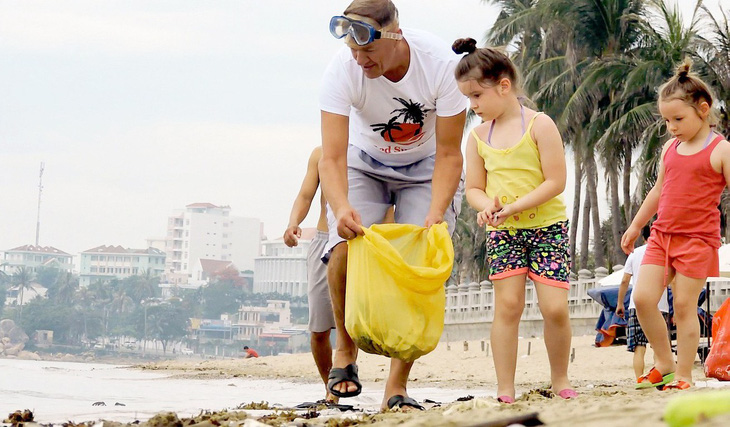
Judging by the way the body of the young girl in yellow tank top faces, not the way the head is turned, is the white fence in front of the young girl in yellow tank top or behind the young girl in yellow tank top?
behind

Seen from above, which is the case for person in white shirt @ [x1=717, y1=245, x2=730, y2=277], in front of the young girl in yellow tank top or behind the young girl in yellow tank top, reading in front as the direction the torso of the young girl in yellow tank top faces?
behind

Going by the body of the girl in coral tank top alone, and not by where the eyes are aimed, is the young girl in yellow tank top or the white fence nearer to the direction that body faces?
the young girl in yellow tank top

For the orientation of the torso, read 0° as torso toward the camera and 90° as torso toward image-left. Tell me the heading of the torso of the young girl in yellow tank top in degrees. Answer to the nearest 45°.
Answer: approximately 45°

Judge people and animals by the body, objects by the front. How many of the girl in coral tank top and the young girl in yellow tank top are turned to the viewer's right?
0

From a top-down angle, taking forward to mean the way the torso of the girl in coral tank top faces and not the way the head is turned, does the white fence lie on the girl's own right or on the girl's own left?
on the girl's own right
